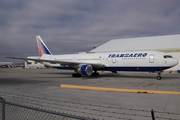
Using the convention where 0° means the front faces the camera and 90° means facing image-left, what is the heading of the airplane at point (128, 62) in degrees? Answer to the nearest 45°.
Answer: approximately 315°
